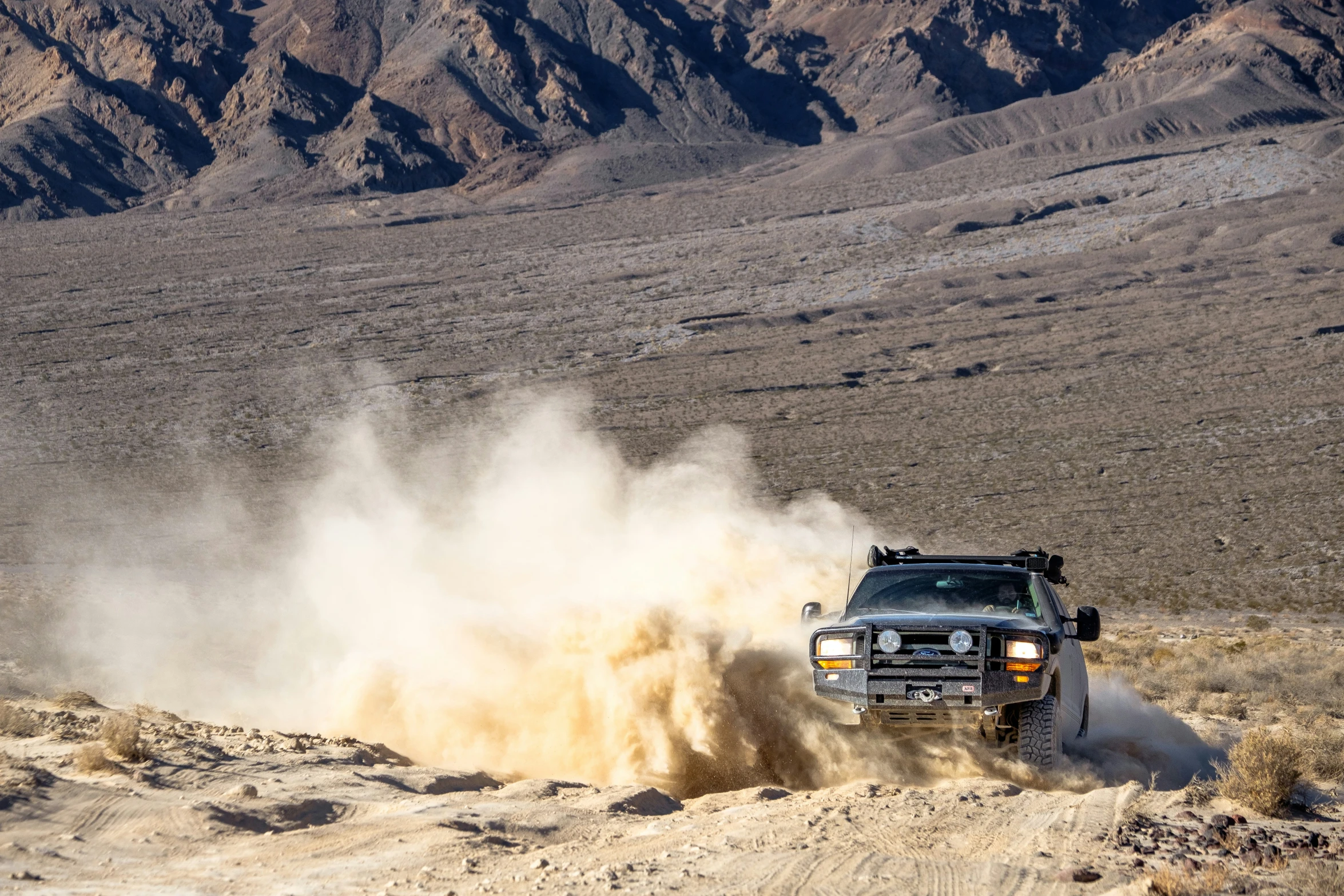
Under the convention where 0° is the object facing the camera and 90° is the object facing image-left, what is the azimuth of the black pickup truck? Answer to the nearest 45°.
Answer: approximately 0°

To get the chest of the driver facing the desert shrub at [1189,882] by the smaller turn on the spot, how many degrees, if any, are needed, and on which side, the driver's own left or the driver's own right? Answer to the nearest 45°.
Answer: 0° — they already face it

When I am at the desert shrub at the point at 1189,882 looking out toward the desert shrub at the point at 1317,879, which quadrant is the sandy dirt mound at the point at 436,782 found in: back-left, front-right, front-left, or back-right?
back-left

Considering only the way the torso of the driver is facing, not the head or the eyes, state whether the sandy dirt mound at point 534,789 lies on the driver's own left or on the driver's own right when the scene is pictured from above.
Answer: on the driver's own right

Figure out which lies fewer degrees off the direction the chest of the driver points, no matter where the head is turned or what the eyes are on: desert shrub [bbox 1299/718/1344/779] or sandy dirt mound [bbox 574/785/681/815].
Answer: the sandy dirt mound

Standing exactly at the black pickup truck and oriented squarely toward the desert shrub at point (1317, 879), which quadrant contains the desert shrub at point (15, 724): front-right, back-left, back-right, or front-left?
back-right

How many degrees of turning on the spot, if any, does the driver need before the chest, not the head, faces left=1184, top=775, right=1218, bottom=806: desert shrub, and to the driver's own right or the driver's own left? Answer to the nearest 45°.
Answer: approximately 45° to the driver's own left

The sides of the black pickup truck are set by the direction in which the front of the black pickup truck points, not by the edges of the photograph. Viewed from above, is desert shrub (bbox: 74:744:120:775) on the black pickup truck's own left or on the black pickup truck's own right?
on the black pickup truck's own right

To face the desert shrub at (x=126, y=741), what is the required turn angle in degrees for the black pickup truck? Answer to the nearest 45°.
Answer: approximately 90° to its right

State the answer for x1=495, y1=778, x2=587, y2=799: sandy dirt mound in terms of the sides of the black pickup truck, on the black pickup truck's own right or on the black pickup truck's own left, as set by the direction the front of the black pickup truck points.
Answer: on the black pickup truck's own right

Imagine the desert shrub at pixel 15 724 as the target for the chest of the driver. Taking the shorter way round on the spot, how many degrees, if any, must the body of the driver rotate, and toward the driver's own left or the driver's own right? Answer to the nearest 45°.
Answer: approximately 90° to the driver's own right

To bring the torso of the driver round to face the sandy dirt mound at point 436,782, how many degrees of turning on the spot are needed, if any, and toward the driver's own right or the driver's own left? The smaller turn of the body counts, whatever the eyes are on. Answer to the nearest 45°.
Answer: approximately 90° to the driver's own right
